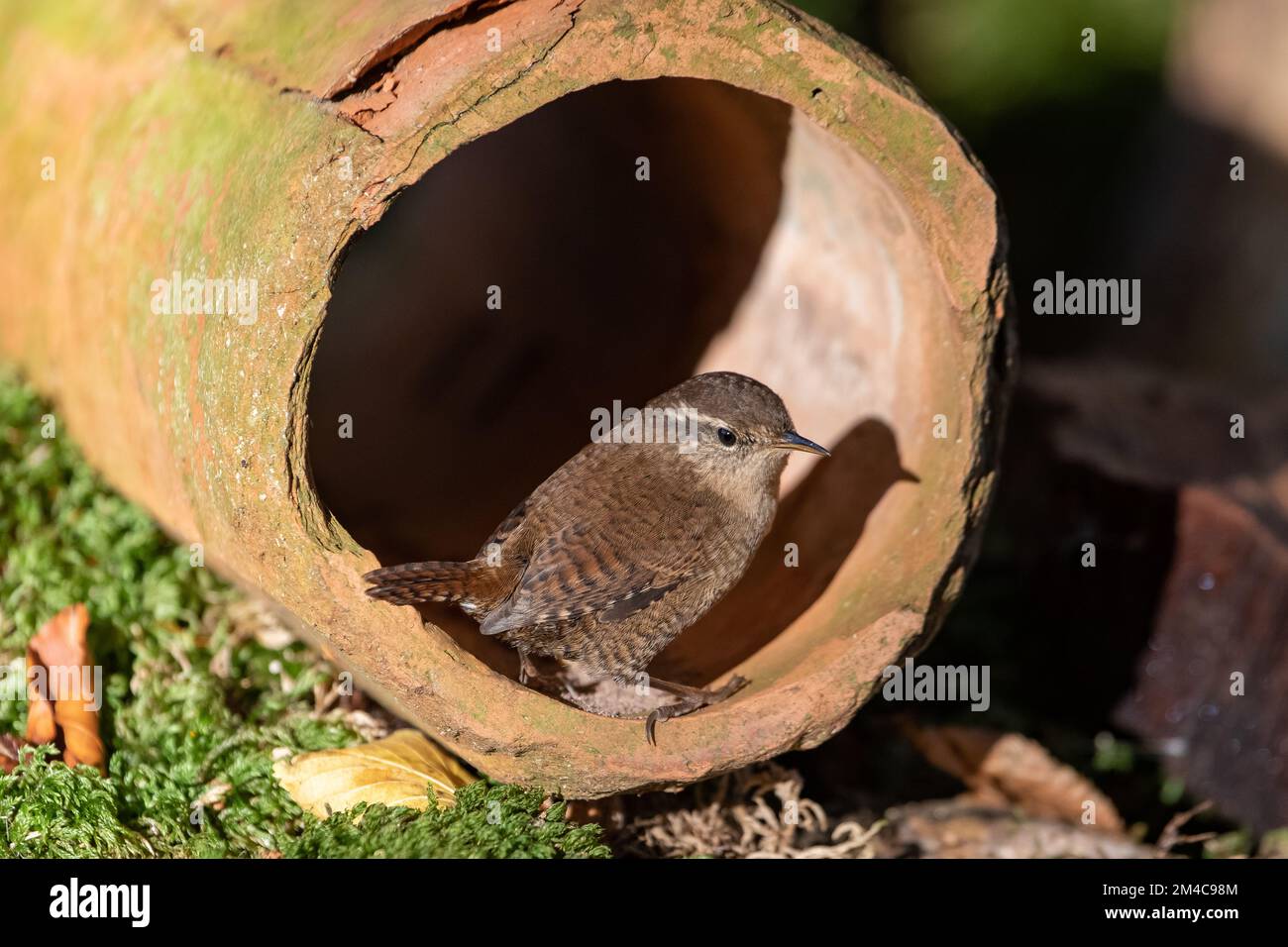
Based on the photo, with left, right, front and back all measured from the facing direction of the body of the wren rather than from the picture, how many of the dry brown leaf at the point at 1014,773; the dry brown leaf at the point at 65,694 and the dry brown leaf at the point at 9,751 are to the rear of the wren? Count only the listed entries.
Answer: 2

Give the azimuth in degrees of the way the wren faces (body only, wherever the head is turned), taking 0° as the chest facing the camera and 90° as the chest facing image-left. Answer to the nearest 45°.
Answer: approximately 270°

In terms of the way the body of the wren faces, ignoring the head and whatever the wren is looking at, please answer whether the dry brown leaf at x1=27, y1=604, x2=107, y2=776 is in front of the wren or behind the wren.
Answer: behind

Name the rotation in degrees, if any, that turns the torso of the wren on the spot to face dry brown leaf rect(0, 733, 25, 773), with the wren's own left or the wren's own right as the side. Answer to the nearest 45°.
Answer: approximately 180°

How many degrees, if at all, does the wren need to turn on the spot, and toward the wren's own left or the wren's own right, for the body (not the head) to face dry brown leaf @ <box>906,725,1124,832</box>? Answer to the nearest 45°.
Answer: approximately 45° to the wren's own left
